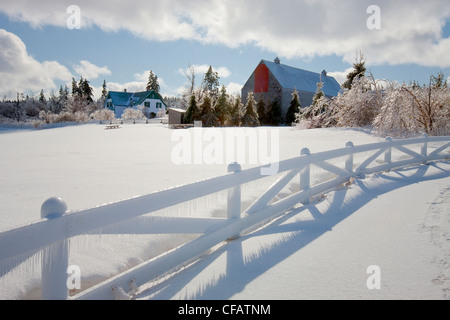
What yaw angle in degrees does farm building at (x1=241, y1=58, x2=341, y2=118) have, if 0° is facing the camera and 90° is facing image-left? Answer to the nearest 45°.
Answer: approximately 45°

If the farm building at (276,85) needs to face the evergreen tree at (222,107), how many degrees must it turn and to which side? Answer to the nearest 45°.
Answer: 0° — it already faces it

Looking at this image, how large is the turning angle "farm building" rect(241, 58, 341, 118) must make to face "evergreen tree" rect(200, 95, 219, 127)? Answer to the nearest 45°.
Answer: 0° — it already faces it

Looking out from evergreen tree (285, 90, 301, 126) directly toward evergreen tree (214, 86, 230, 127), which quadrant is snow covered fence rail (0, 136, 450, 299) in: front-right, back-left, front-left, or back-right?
front-left

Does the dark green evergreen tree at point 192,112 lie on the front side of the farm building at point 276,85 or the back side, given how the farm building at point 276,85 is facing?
on the front side

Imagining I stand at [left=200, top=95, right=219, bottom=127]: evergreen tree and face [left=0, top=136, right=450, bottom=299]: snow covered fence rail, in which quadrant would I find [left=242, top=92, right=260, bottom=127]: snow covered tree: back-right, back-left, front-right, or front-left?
back-left

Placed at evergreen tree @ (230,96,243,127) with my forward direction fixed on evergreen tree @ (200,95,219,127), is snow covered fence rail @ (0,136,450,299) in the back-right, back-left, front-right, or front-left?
front-left

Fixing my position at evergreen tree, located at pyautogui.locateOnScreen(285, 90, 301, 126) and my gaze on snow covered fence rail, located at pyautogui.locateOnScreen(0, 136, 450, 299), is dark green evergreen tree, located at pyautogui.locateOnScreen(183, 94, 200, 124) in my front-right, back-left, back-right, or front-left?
front-right

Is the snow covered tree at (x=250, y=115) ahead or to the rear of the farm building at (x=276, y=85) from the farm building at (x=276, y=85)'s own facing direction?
ahead

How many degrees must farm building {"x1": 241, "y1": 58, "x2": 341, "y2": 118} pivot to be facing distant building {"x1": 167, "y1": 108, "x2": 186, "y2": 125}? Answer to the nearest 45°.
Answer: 0° — it already faces it

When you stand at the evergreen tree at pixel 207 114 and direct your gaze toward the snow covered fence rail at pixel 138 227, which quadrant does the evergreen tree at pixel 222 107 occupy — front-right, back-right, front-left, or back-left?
back-left

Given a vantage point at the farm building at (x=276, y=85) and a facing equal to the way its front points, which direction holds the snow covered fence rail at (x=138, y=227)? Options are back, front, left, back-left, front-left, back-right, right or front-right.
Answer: front-left
